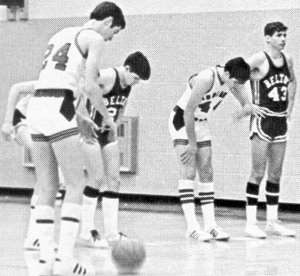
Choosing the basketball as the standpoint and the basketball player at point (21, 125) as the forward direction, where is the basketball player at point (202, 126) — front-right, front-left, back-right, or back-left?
front-right

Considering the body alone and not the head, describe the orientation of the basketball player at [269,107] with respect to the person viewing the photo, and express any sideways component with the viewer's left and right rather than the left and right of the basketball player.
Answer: facing the viewer and to the right of the viewer

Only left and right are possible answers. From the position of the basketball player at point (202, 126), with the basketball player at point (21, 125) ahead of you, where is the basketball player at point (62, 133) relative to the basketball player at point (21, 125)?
left

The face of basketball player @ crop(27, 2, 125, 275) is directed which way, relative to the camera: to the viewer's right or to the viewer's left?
to the viewer's right

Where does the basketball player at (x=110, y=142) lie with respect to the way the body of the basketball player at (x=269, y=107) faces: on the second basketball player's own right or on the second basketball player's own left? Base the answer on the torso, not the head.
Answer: on the second basketball player's own right

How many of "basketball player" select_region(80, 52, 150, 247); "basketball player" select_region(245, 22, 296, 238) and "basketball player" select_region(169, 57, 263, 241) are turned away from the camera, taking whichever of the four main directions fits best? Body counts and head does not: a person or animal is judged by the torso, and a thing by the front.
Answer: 0

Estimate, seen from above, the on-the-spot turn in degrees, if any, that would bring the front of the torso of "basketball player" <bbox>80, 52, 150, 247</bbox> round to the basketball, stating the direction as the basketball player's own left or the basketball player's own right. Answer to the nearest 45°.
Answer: approximately 45° to the basketball player's own right

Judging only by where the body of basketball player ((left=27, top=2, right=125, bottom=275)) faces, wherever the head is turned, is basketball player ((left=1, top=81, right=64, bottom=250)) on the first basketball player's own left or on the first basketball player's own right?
on the first basketball player's own left

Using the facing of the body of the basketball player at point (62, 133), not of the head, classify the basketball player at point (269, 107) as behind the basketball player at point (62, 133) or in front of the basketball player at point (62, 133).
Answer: in front

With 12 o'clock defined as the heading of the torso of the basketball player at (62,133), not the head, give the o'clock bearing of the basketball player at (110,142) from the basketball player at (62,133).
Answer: the basketball player at (110,142) is roughly at 11 o'clock from the basketball player at (62,133).
